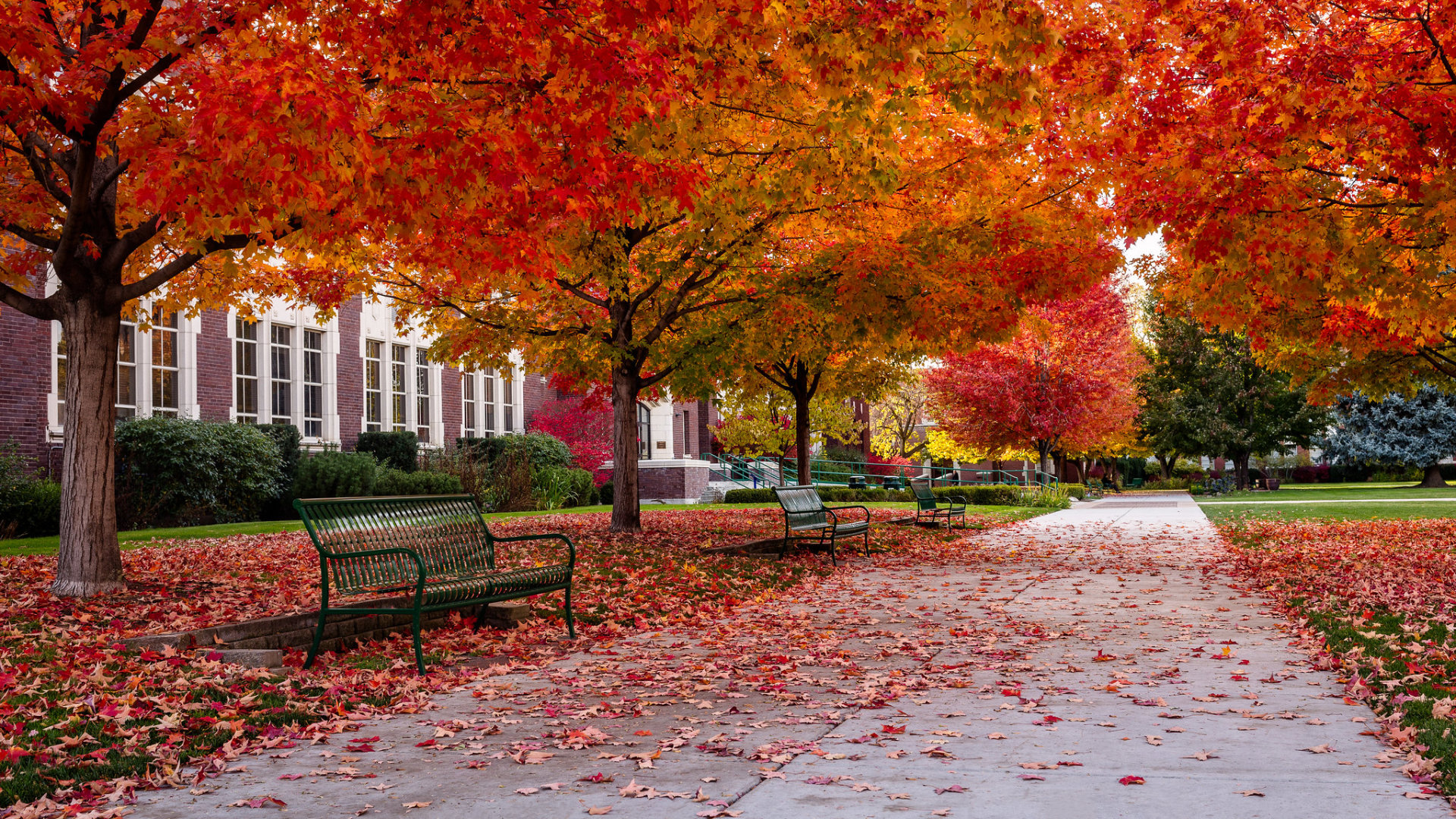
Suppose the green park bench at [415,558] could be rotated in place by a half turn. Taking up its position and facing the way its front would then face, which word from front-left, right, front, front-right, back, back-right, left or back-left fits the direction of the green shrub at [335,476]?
front-right

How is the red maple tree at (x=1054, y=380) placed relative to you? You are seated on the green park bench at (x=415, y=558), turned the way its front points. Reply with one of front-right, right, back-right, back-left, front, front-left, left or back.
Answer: left

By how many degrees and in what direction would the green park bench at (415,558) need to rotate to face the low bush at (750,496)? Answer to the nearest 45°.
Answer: approximately 135° to its left

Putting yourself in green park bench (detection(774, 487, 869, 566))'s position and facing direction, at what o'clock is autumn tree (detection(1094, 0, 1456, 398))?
The autumn tree is roughly at 12 o'clock from the green park bench.

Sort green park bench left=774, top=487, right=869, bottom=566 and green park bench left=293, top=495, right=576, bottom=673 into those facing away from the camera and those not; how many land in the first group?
0

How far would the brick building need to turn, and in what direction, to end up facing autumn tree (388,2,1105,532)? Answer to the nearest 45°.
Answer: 0° — it already faces it

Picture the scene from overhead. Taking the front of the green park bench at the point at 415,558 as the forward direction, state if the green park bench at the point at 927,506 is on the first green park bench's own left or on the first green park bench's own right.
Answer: on the first green park bench's own left

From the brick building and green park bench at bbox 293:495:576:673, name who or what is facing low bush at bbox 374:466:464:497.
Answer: the brick building

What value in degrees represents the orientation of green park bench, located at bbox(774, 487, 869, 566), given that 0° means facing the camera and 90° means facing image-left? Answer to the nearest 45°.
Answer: approximately 315°

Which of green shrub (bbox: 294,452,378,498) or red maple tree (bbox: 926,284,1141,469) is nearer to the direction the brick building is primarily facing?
the green shrub

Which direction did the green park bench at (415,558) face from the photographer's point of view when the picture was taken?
facing the viewer and to the right of the viewer

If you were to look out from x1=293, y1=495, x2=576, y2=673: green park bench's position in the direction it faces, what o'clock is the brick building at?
The brick building is roughly at 7 o'clock from the green park bench.
